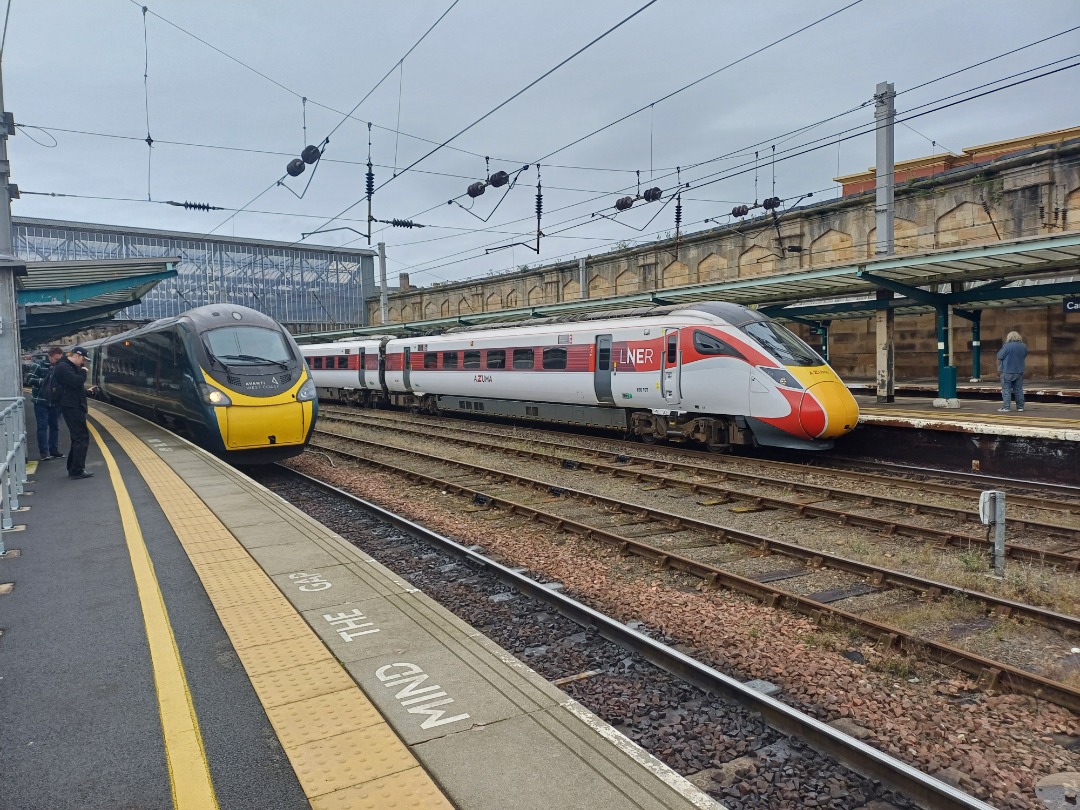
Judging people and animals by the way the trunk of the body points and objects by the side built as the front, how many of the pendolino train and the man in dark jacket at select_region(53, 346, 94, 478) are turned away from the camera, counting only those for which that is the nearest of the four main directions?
0

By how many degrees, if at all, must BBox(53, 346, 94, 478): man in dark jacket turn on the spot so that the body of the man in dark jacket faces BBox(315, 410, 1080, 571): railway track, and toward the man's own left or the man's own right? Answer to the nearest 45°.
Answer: approximately 45° to the man's own right

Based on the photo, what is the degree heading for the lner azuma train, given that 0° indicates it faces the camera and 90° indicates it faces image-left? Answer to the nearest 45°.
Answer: approximately 315°

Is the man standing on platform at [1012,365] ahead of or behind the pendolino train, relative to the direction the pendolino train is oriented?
ahead

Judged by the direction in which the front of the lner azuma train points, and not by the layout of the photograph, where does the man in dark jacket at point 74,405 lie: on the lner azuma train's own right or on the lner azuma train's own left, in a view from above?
on the lner azuma train's own right

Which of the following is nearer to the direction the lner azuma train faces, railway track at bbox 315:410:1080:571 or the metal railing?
the railway track

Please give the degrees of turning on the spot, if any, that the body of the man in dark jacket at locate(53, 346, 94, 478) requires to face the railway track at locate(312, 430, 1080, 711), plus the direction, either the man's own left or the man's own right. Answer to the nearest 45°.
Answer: approximately 45° to the man's own right

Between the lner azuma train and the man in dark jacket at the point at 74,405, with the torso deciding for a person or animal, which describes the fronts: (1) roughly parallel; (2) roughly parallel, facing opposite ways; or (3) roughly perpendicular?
roughly perpendicular

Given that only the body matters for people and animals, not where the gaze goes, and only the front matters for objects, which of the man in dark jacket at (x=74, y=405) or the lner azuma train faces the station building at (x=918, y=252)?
the man in dark jacket

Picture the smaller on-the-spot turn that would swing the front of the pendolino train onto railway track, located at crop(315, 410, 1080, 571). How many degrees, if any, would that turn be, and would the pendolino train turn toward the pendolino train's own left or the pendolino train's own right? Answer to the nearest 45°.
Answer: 0° — it already faces it

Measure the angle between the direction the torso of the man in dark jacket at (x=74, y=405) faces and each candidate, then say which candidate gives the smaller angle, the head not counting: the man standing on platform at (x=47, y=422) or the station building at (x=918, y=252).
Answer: the station building

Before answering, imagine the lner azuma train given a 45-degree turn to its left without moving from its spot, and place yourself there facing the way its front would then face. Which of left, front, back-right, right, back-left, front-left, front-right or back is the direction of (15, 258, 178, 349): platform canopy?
back

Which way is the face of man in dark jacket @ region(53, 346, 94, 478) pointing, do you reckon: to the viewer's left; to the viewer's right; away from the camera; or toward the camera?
to the viewer's right

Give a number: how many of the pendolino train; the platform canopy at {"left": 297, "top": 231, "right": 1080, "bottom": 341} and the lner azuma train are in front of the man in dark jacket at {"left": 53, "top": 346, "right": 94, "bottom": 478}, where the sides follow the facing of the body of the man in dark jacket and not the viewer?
3

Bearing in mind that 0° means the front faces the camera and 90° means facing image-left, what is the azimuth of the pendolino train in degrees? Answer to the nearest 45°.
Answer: approximately 315°

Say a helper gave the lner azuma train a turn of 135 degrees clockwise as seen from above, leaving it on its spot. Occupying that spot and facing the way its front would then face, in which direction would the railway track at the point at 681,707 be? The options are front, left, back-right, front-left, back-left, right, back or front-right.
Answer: left

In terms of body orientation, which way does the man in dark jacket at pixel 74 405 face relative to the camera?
to the viewer's right

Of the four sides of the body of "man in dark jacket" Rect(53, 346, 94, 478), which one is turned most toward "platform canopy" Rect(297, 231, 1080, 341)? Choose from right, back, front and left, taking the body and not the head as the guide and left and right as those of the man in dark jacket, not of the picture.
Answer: front
